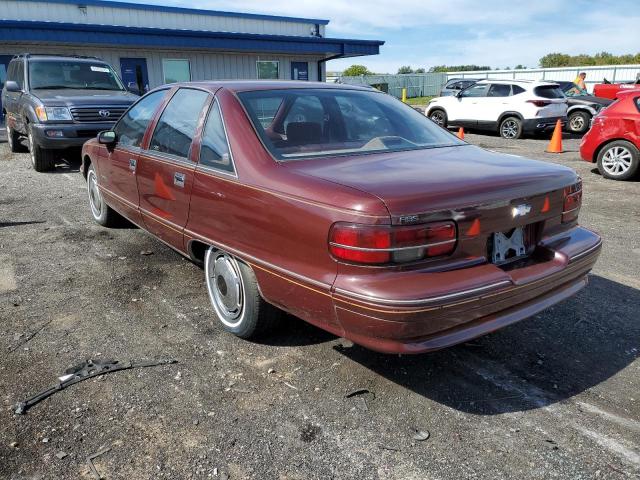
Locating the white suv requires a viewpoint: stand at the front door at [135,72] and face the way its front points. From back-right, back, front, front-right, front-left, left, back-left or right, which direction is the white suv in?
front-left

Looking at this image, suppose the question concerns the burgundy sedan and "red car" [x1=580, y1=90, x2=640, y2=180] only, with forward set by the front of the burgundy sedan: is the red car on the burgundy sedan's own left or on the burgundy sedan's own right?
on the burgundy sedan's own right

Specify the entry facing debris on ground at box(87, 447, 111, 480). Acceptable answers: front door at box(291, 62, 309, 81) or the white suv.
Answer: the front door

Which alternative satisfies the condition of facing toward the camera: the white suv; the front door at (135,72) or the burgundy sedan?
the front door

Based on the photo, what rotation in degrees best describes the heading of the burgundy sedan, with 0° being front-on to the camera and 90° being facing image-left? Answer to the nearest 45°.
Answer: approximately 135°

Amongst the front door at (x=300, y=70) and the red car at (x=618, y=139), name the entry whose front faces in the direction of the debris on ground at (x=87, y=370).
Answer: the front door

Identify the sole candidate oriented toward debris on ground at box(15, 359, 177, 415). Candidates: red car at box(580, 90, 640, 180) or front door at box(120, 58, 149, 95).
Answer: the front door

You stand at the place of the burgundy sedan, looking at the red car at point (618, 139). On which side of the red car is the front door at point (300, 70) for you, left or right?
left

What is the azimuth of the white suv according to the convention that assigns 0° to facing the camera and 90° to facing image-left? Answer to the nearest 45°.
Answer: approximately 135°

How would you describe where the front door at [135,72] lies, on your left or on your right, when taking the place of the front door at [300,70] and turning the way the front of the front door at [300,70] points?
on your right

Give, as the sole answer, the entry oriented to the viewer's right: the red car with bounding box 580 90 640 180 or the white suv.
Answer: the red car

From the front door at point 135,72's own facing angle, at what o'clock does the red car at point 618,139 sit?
The red car is roughly at 11 o'clock from the front door.
